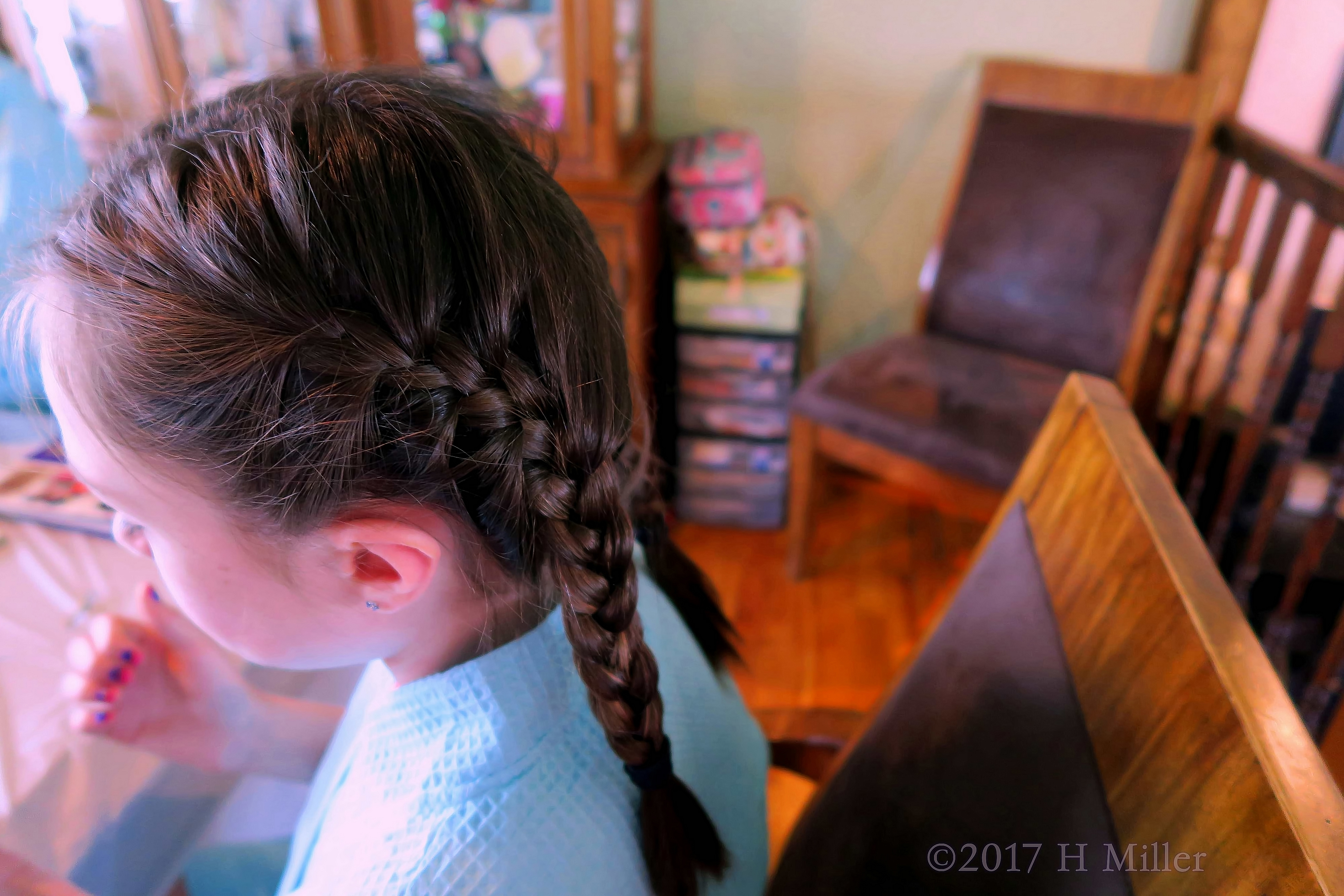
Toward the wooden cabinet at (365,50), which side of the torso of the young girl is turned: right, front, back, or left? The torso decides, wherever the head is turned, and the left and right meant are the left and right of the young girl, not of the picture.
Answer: right

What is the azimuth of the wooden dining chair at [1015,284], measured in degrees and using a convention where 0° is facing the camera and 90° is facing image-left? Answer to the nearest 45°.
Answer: approximately 45°

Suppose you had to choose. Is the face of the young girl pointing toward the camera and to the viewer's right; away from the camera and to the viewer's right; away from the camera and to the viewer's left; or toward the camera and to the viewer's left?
away from the camera and to the viewer's left
